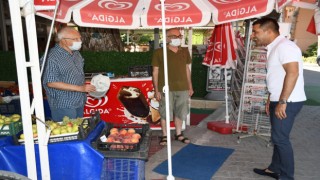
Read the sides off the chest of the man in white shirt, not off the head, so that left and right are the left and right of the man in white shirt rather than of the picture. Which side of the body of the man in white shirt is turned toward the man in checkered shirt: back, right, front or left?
front

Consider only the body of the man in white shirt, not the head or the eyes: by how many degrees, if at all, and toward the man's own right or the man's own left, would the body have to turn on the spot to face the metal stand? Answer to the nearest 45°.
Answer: approximately 90° to the man's own right

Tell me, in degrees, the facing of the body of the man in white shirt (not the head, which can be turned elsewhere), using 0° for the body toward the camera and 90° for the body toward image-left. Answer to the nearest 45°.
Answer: approximately 90°

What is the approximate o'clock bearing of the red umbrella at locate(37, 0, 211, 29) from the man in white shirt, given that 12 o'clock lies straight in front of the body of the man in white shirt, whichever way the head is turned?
The red umbrella is roughly at 12 o'clock from the man in white shirt.

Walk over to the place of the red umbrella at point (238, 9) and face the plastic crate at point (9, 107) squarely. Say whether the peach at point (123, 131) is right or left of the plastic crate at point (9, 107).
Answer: left

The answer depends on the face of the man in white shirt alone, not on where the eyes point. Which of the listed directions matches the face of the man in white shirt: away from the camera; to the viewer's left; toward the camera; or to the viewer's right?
to the viewer's left

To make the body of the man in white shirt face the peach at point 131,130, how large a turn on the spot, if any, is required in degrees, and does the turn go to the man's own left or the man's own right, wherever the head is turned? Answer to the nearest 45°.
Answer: approximately 45° to the man's own left

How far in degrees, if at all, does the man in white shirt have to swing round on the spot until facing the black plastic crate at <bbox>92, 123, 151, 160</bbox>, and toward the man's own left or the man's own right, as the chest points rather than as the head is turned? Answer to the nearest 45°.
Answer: approximately 45° to the man's own left

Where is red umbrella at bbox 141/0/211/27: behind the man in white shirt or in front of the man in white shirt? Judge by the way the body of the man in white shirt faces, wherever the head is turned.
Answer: in front

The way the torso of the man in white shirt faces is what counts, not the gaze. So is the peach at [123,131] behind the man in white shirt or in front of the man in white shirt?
in front

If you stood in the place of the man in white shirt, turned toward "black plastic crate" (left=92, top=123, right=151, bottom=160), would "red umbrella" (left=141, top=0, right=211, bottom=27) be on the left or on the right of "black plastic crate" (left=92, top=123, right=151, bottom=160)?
right

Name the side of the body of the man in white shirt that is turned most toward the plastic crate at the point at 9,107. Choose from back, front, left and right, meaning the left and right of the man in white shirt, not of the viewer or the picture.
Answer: front

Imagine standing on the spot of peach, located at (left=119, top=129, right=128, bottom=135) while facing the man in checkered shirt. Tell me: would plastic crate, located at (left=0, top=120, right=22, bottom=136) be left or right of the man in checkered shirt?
left

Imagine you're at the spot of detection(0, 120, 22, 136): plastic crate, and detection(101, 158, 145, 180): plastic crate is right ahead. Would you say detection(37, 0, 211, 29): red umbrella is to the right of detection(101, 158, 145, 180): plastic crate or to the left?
left

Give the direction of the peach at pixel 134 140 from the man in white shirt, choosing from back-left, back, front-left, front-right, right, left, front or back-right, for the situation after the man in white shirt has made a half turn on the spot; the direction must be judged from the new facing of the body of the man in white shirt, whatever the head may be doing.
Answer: back-right
